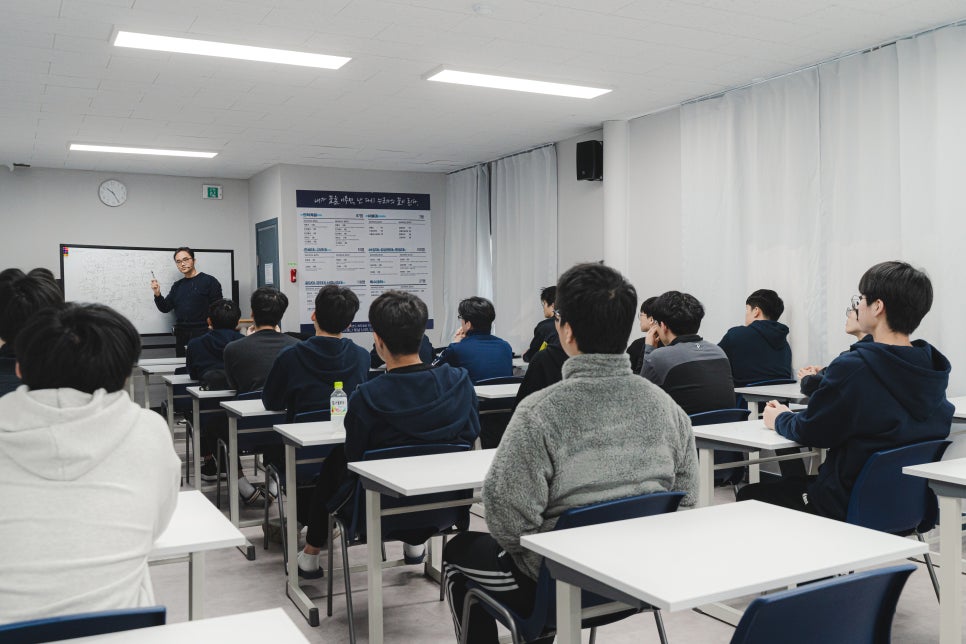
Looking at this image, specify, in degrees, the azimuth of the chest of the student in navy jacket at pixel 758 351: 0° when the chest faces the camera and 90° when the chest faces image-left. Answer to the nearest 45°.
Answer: approximately 135°

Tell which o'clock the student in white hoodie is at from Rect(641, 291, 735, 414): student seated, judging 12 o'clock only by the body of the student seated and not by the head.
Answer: The student in white hoodie is roughly at 8 o'clock from the student seated.

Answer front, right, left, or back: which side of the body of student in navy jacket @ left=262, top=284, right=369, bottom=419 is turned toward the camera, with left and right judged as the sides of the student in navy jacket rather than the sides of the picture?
back

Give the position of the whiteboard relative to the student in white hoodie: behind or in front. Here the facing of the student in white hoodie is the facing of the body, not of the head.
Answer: in front

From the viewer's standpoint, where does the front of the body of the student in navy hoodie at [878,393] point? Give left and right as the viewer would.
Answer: facing away from the viewer and to the left of the viewer

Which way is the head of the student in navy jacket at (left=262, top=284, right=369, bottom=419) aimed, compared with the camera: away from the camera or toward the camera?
away from the camera

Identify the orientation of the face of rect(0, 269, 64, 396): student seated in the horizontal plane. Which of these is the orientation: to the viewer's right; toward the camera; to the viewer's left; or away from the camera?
away from the camera

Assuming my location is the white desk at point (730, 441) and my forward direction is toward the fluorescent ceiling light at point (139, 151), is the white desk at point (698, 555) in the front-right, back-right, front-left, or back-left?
back-left

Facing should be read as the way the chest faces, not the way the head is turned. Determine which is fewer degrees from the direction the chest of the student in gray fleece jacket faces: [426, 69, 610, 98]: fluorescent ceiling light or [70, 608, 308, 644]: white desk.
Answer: the fluorescent ceiling light

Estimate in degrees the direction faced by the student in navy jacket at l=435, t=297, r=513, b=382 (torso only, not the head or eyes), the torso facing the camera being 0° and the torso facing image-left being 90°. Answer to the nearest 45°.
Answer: approximately 135°

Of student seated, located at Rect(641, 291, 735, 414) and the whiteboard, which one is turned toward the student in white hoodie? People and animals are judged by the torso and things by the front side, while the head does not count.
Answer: the whiteboard

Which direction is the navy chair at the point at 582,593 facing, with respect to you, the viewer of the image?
facing away from the viewer and to the left of the viewer

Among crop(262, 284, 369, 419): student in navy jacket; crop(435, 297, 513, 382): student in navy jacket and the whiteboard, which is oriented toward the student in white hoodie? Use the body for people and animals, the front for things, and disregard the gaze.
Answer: the whiteboard

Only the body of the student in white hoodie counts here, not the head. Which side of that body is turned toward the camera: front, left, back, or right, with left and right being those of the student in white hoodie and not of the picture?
back
